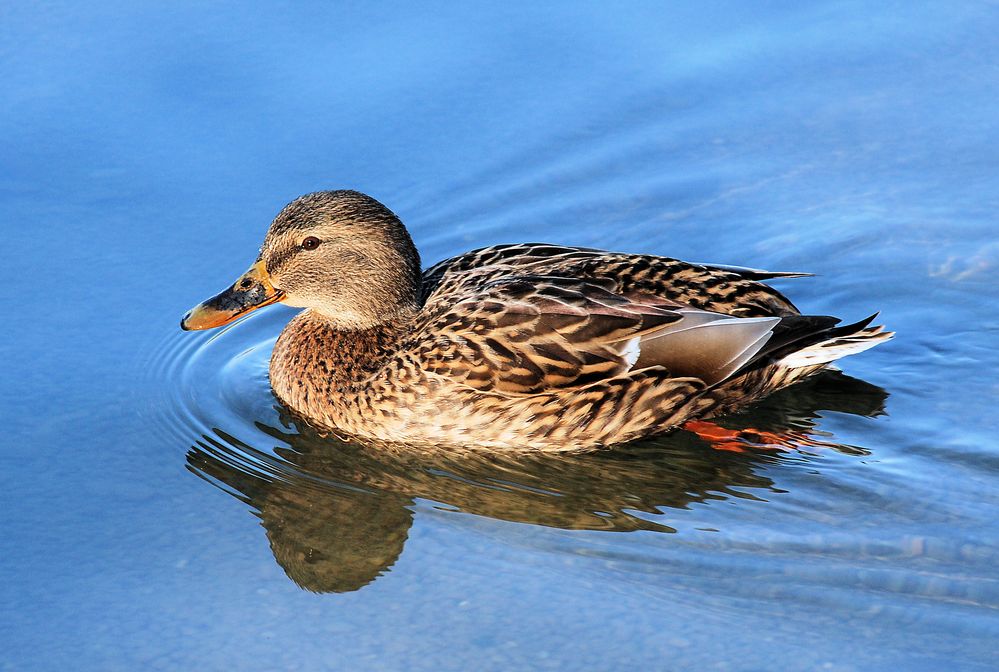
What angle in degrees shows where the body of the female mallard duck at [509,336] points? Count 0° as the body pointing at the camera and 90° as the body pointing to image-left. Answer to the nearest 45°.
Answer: approximately 90°
